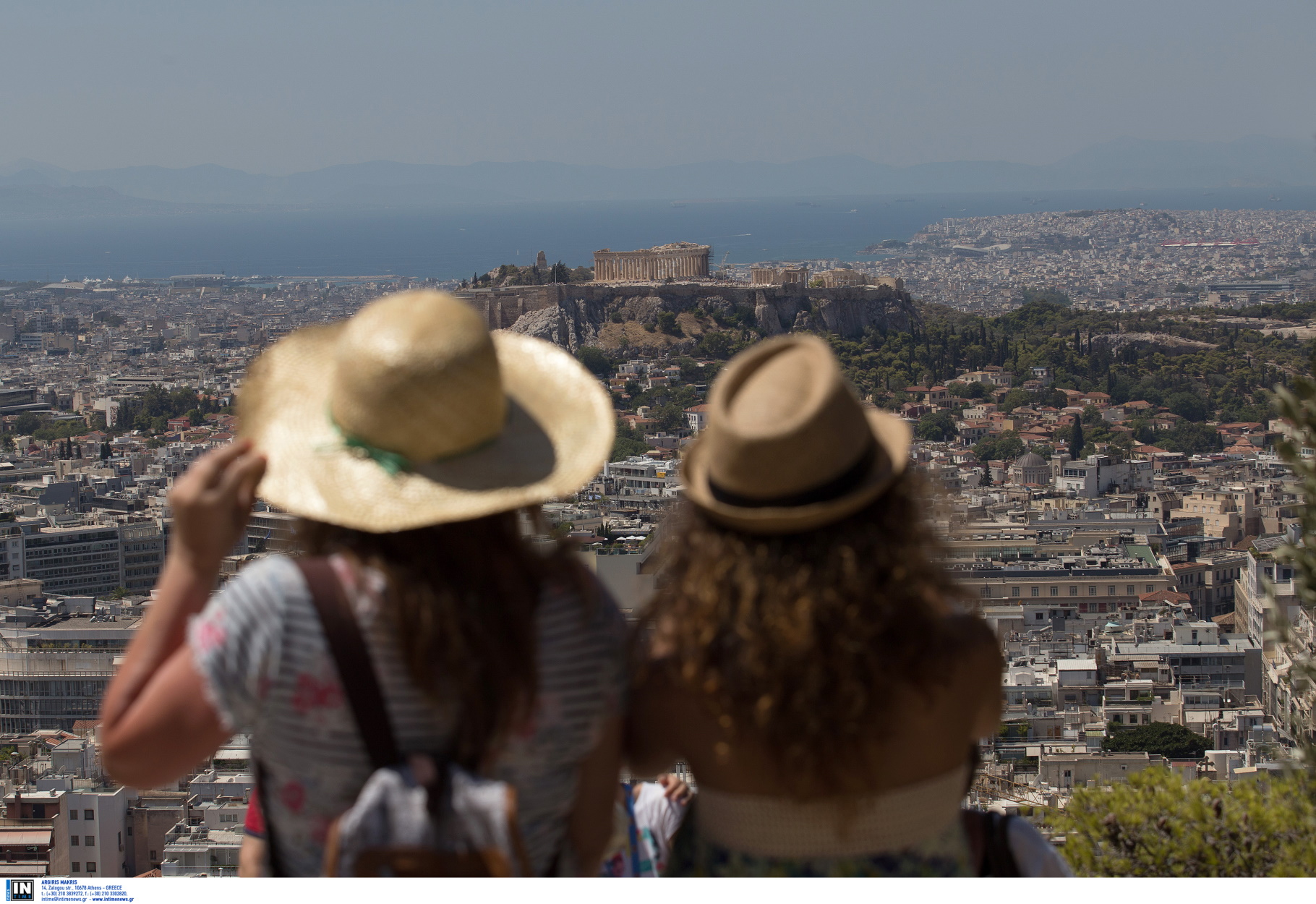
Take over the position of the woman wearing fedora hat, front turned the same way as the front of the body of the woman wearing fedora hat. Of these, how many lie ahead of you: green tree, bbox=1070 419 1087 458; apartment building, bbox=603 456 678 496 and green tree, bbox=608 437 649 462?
3

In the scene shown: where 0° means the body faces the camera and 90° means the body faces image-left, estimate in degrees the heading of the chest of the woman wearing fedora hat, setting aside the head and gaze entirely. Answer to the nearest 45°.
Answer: approximately 180°

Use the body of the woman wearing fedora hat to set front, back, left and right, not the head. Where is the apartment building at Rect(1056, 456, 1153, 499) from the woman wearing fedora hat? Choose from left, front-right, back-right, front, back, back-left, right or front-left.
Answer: front

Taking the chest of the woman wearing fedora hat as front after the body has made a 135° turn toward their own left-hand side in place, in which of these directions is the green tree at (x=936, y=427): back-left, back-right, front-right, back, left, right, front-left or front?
back-right

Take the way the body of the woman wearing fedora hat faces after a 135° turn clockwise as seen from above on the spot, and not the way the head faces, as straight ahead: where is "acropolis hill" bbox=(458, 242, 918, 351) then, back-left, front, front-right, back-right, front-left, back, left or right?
back-left

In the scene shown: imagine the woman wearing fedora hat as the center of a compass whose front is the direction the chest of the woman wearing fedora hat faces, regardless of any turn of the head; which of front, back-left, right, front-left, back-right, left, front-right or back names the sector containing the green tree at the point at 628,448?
front

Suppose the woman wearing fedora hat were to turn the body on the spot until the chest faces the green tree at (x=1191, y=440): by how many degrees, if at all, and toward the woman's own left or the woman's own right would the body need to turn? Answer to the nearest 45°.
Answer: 0° — they already face it

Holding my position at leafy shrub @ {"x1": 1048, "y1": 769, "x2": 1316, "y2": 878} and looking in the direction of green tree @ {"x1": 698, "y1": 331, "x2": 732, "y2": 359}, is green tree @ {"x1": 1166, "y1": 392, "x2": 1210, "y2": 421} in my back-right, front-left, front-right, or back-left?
front-right

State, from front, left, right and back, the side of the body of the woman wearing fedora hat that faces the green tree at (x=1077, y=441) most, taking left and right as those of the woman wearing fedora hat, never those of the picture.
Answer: front

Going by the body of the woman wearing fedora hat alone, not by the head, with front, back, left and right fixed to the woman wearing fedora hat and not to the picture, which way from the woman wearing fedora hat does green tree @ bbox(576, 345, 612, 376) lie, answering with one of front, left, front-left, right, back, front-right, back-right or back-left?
front

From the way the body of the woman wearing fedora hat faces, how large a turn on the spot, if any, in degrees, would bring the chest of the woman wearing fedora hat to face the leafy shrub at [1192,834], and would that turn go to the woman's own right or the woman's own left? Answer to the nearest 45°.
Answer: approximately 45° to the woman's own right

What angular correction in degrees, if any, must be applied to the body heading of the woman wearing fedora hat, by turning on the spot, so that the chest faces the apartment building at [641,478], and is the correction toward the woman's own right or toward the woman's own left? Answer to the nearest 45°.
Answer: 0° — they already face it

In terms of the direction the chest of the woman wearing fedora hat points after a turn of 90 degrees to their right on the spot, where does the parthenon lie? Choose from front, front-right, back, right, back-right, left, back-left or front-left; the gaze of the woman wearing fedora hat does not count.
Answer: left

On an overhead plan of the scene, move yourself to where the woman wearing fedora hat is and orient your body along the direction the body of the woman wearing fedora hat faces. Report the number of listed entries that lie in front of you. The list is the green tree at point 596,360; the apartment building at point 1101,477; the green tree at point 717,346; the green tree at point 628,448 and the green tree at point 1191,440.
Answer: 5

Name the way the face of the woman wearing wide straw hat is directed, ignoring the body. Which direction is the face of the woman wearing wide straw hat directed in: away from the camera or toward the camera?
away from the camera

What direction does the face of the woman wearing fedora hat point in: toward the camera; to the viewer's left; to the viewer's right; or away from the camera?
away from the camera

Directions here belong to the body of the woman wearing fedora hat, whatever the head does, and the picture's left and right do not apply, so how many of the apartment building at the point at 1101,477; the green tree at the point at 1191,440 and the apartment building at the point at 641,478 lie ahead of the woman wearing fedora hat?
3

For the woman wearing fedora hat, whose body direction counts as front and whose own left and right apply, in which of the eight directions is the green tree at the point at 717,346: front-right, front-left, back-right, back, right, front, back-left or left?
front
